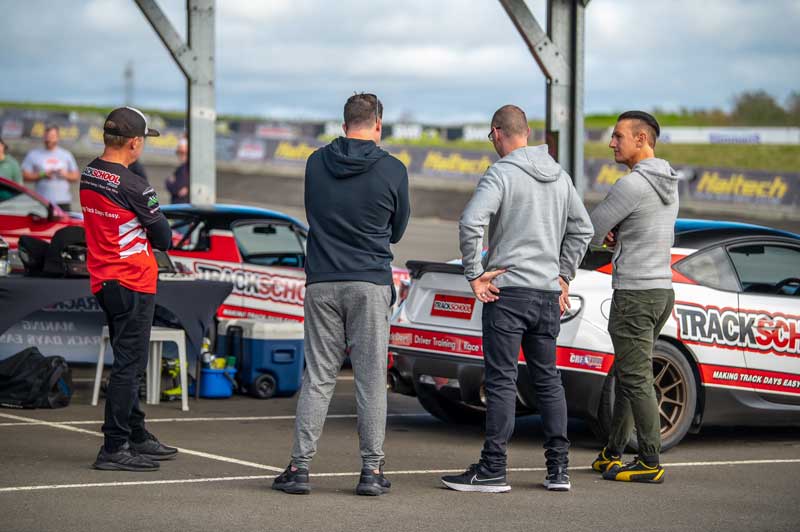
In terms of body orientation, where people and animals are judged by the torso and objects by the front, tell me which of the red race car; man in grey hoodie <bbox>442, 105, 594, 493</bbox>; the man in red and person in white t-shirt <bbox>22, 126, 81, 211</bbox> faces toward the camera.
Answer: the standing person in background

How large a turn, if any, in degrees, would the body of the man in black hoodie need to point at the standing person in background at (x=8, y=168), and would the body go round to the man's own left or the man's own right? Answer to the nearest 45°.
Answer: approximately 45° to the man's own left

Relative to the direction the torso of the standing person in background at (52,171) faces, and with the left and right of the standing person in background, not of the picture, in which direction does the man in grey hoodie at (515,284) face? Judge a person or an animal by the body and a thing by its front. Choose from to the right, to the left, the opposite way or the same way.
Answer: the opposite way

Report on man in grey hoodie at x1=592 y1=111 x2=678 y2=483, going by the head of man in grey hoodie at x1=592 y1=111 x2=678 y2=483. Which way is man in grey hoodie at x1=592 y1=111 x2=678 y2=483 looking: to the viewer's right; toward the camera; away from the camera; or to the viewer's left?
to the viewer's left

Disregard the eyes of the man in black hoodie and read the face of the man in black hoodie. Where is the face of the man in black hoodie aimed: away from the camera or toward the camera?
away from the camera

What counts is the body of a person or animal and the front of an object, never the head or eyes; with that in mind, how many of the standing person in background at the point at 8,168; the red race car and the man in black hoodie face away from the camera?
1

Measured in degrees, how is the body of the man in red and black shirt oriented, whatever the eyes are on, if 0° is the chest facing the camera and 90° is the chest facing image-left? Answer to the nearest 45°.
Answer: approximately 225°

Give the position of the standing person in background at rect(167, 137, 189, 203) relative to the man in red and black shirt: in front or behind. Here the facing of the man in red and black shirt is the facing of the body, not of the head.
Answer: in front

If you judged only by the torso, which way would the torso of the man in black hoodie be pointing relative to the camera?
away from the camera

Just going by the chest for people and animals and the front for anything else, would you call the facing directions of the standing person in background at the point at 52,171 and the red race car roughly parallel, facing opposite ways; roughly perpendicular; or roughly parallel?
roughly perpendicular

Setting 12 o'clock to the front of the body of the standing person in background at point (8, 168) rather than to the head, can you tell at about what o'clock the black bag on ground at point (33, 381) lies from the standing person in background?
The black bag on ground is roughly at 12 o'clock from the standing person in background.
